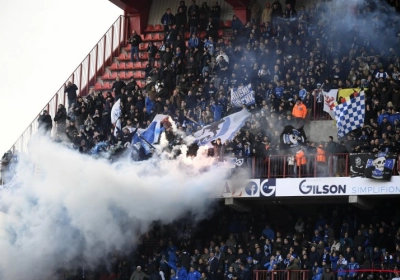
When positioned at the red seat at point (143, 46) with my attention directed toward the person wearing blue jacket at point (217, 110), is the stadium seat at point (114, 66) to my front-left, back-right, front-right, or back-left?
back-right

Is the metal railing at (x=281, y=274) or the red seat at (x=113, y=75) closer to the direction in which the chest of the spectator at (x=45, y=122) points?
the metal railing

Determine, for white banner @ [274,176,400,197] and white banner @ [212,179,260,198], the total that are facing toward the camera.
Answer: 2

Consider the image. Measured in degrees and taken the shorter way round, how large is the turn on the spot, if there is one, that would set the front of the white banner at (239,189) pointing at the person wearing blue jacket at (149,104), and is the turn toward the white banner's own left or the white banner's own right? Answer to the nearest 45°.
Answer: approximately 135° to the white banner's own right

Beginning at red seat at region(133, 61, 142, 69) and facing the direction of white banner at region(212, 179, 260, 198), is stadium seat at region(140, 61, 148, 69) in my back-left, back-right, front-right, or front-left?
front-left

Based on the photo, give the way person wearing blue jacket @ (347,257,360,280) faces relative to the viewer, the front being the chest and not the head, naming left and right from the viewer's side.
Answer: facing the viewer

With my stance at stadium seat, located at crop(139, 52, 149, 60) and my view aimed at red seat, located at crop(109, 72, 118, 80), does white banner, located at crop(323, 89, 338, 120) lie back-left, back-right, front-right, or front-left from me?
back-left

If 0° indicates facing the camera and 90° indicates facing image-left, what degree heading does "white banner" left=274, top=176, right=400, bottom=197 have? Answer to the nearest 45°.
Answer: approximately 0°

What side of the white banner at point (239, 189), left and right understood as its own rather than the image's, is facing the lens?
front

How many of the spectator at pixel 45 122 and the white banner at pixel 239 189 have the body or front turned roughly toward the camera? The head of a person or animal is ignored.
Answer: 2
